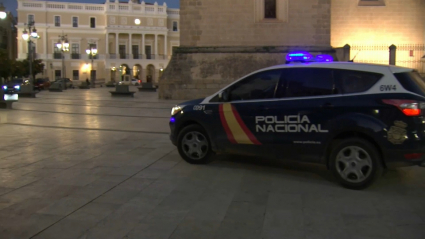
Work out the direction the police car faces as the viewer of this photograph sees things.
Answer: facing away from the viewer and to the left of the viewer
